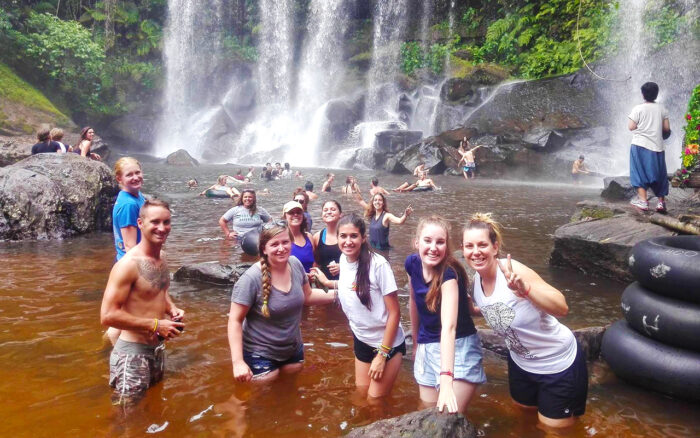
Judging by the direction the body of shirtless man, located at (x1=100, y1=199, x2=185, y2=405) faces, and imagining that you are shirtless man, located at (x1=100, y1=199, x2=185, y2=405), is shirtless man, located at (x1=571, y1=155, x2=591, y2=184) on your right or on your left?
on your left

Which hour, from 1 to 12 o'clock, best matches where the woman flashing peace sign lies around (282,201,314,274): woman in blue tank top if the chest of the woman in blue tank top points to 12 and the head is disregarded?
The woman flashing peace sign is roughly at 11 o'clock from the woman in blue tank top.

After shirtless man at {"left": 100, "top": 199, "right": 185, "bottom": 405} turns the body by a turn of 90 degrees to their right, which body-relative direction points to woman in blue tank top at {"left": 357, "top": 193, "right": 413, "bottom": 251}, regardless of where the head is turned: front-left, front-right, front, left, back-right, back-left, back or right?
back

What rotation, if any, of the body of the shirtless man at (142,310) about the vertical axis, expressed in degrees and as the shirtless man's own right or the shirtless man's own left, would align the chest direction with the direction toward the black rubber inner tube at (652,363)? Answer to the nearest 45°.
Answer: approximately 45° to the shirtless man's own left

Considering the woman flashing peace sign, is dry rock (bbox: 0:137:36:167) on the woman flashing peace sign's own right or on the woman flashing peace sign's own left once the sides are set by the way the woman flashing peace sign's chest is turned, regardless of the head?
on the woman flashing peace sign's own right

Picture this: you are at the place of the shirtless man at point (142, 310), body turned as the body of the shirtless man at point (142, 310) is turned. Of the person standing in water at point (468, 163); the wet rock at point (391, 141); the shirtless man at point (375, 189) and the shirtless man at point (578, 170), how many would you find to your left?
4

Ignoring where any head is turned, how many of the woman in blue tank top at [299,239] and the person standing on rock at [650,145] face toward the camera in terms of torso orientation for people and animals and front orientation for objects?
1

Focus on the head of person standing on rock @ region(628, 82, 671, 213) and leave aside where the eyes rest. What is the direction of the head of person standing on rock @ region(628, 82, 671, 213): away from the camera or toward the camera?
away from the camera

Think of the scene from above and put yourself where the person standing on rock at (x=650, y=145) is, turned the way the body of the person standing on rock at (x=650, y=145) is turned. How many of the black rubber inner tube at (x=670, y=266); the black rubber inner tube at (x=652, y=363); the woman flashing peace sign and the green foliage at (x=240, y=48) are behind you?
3

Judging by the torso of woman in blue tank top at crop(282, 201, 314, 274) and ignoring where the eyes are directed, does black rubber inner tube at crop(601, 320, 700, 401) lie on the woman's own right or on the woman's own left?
on the woman's own left

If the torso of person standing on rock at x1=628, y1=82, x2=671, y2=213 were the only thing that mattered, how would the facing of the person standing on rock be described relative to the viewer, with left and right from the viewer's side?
facing away from the viewer

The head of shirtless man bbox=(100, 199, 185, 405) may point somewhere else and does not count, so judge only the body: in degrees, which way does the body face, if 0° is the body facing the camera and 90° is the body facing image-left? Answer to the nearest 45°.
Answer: approximately 315°

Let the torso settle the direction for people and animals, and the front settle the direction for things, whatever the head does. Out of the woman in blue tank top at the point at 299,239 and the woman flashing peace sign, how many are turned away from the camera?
0

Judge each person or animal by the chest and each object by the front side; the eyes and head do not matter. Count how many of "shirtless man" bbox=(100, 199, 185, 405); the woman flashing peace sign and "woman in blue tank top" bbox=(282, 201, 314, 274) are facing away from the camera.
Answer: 0

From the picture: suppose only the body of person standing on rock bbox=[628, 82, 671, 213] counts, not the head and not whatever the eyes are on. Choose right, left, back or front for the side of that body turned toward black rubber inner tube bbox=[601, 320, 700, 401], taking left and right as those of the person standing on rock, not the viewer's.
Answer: back
